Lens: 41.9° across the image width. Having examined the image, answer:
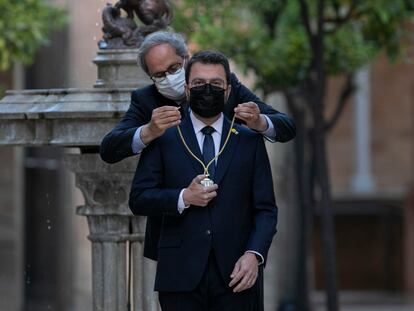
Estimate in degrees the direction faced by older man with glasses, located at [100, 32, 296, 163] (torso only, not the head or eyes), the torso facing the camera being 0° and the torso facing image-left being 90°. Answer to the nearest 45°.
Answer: approximately 0°

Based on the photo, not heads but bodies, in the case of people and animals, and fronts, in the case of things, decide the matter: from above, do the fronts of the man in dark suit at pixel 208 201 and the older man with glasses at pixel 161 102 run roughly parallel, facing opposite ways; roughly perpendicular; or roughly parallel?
roughly parallel

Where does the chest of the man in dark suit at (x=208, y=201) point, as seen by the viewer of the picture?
toward the camera

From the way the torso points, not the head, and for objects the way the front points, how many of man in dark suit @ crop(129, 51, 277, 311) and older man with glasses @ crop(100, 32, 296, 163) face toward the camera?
2

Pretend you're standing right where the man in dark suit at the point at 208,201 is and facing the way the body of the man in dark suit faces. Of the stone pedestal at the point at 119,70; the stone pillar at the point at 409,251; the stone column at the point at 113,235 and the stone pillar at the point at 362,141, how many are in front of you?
0

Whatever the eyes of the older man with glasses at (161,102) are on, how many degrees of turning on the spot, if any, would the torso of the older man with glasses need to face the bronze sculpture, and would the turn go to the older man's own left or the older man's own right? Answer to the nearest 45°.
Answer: approximately 180°

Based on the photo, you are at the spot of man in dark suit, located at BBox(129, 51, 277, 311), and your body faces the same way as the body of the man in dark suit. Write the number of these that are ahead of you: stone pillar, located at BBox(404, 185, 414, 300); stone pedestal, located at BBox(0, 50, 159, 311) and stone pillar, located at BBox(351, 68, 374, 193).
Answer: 0

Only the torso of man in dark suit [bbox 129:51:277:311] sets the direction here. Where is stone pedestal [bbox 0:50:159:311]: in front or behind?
behind

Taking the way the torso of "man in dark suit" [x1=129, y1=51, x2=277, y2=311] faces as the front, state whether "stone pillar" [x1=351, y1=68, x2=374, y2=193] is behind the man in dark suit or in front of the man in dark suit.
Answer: behind

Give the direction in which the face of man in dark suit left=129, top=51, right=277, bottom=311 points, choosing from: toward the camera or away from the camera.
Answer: toward the camera

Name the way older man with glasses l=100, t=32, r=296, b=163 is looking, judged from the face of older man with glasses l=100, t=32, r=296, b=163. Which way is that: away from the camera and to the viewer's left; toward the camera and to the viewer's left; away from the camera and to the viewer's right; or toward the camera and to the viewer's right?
toward the camera and to the viewer's right

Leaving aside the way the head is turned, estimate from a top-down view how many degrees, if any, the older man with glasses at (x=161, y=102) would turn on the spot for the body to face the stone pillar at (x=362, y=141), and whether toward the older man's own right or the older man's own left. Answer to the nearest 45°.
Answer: approximately 180°
